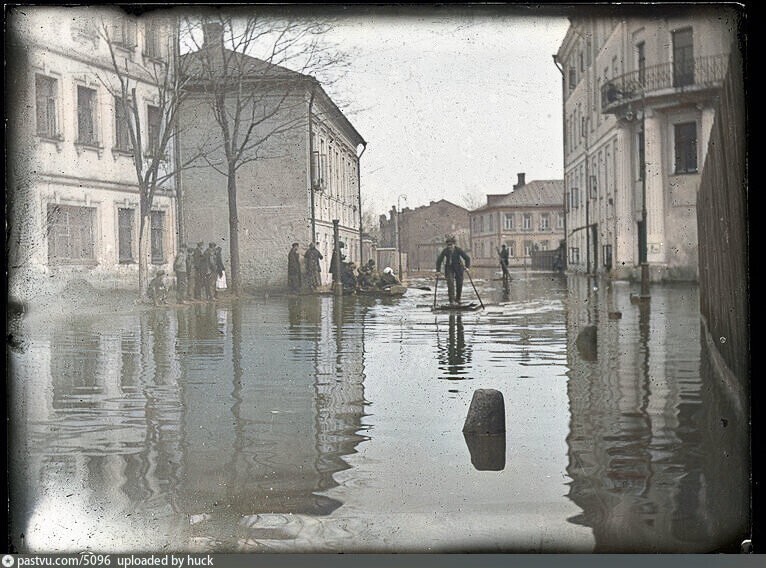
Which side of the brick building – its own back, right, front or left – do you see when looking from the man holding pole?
front

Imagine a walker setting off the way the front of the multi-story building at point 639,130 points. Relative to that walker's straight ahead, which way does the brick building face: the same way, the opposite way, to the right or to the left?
the opposite way

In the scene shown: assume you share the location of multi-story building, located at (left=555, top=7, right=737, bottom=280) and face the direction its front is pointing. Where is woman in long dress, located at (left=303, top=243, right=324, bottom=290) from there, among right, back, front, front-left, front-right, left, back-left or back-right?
front-right

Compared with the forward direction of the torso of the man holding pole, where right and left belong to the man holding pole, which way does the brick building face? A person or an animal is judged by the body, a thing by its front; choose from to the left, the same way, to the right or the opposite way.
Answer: to the left

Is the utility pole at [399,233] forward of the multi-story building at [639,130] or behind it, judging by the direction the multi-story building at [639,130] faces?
forward

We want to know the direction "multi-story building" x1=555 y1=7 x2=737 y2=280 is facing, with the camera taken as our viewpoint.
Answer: facing the viewer and to the left of the viewer

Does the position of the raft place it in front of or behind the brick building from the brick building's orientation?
in front

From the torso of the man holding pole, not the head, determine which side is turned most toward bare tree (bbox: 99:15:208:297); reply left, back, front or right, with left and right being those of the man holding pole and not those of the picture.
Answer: right

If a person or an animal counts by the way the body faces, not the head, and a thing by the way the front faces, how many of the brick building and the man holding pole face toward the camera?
1

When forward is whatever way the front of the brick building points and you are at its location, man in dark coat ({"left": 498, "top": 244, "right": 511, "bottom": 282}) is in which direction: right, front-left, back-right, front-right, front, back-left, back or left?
front

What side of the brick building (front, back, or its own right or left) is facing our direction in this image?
right

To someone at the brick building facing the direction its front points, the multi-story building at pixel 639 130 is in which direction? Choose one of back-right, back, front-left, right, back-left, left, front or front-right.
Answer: front

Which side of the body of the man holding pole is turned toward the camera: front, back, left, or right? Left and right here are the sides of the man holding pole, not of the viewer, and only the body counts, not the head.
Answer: front
